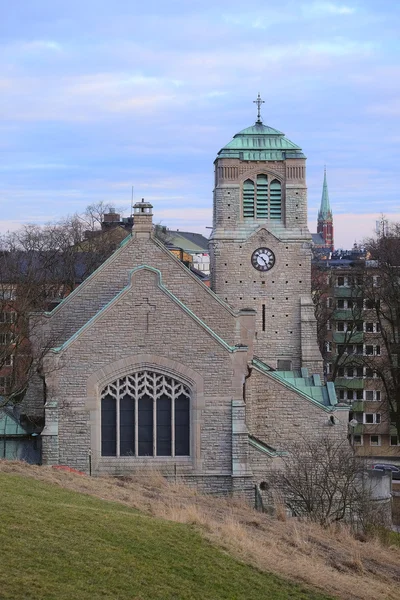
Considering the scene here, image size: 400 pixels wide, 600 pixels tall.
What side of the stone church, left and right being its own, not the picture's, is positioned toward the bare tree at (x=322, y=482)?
left

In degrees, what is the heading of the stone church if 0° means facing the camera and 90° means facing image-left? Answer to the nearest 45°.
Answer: approximately 0°
